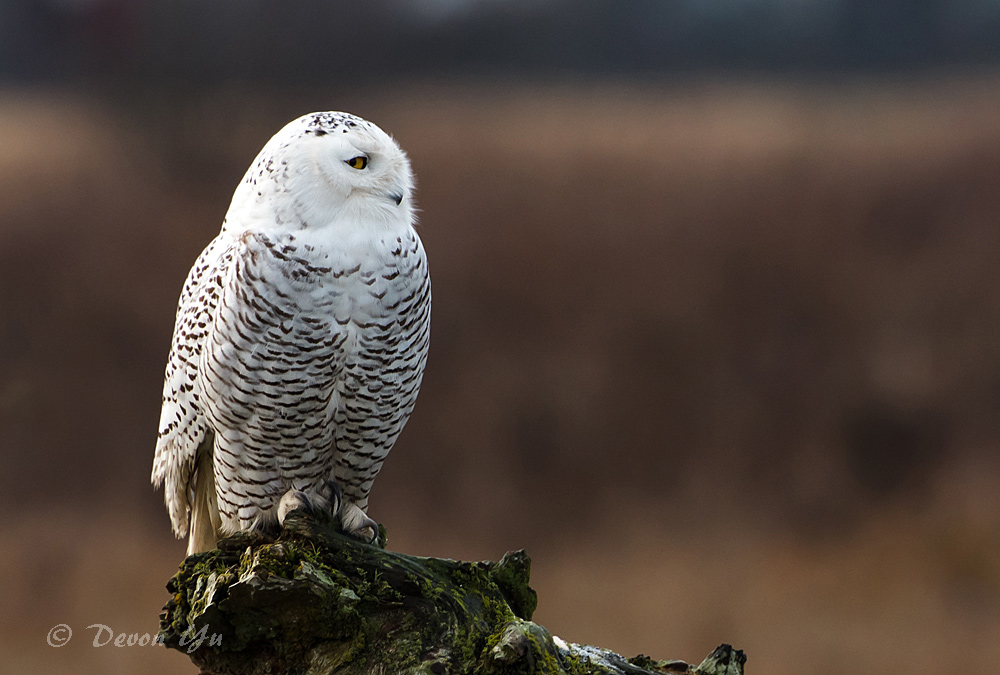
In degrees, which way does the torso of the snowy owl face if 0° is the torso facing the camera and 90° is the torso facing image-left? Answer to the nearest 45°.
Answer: approximately 315°
